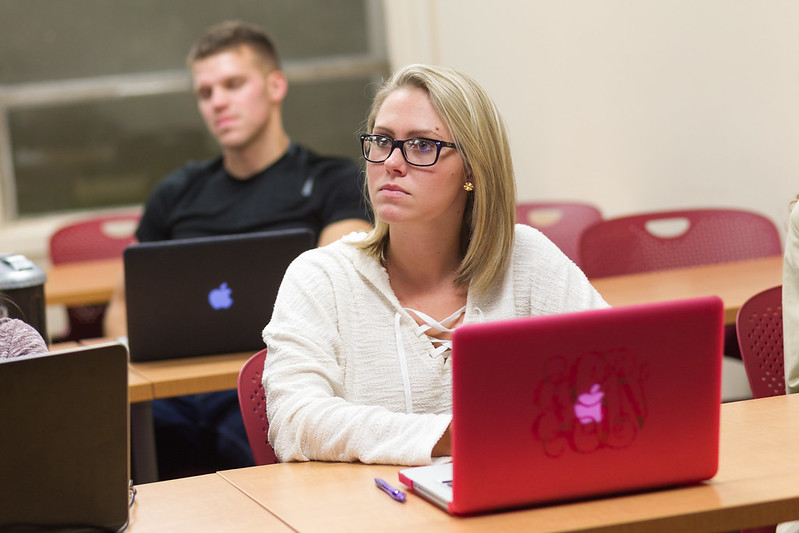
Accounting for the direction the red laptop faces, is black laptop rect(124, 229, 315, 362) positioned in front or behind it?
in front

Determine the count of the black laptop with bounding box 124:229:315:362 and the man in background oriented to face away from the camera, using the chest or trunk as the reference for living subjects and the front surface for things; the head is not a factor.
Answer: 1

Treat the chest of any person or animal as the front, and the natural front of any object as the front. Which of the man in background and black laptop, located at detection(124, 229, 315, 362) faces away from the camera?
the black laptop

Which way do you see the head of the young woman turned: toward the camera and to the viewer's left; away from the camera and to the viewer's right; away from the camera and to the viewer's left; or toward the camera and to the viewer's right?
toward the camera and to the viewer's left

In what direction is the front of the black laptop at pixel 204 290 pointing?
away from the camera

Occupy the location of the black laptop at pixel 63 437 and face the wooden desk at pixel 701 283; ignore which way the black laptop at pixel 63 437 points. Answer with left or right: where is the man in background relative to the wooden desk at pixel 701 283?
left

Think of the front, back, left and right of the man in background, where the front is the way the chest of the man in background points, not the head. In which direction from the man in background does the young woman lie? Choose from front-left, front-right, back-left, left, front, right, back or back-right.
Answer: front-left

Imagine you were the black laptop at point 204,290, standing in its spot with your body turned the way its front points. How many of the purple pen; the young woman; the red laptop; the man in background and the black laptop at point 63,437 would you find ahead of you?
1

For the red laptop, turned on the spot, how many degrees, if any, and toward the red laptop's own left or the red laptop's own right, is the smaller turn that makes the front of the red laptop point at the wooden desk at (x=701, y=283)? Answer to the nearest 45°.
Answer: approximately 45° to the red laptop's own right

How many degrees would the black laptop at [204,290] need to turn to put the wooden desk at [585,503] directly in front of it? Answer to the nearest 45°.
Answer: approximately 180°

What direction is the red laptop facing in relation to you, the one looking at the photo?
facing away from the viewer and to the left of the viewer

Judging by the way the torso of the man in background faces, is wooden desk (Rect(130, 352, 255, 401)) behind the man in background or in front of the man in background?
in front

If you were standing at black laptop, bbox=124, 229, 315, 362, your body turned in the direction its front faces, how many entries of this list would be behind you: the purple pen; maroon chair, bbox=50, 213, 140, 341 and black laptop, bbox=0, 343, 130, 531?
2

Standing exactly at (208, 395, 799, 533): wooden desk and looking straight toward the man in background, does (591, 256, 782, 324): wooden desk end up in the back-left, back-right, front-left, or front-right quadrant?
front-right
